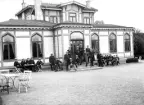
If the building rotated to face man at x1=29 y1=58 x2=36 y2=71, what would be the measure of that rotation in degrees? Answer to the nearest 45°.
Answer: approximately 90° to its right

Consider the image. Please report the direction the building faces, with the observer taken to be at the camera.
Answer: facing the viewer and to the right of the viewer
